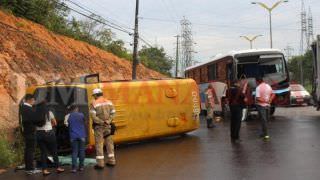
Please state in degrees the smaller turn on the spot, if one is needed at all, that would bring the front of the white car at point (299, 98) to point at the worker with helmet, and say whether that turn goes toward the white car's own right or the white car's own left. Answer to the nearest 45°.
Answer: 0° — it already faces them

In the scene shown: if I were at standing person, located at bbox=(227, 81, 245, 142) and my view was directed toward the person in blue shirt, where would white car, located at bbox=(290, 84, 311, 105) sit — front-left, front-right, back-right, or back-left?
back-right

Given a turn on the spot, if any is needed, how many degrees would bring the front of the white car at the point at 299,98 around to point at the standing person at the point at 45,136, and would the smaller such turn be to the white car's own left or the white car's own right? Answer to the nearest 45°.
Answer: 0° — it already faces them

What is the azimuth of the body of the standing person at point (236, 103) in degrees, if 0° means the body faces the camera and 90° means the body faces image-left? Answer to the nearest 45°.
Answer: approximately 180°

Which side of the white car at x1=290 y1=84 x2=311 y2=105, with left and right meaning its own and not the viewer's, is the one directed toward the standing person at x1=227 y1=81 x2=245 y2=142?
front

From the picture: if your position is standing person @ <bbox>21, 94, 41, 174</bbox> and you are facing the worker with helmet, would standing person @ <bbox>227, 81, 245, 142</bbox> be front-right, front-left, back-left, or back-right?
front-left

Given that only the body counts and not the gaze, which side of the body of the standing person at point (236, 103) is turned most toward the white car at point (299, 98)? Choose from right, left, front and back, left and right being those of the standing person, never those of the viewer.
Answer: front

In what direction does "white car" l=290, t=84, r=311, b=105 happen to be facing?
toward the camera

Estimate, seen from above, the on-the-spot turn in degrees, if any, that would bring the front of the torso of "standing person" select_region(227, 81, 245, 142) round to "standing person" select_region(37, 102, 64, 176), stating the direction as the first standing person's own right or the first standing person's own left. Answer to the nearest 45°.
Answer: approximately 135° to the first standing person's own left
